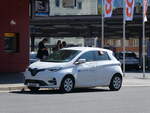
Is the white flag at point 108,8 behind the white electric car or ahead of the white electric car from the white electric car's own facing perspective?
behind

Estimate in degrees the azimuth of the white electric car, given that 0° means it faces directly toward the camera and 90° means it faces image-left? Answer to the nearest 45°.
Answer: approximately 45°

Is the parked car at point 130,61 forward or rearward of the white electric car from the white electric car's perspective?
rearward

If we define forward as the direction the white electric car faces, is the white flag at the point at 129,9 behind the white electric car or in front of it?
behind
